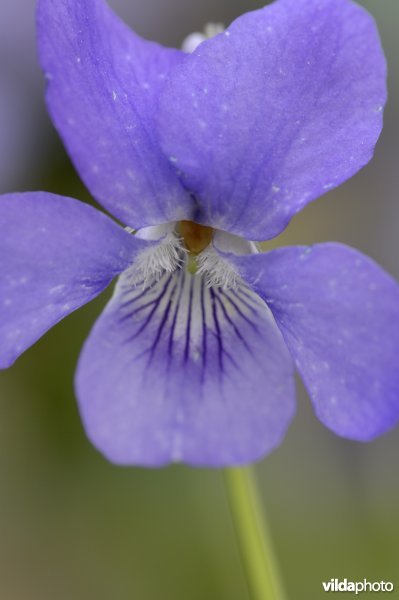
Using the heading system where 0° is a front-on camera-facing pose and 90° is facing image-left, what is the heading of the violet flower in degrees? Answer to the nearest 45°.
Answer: approximately 0°
